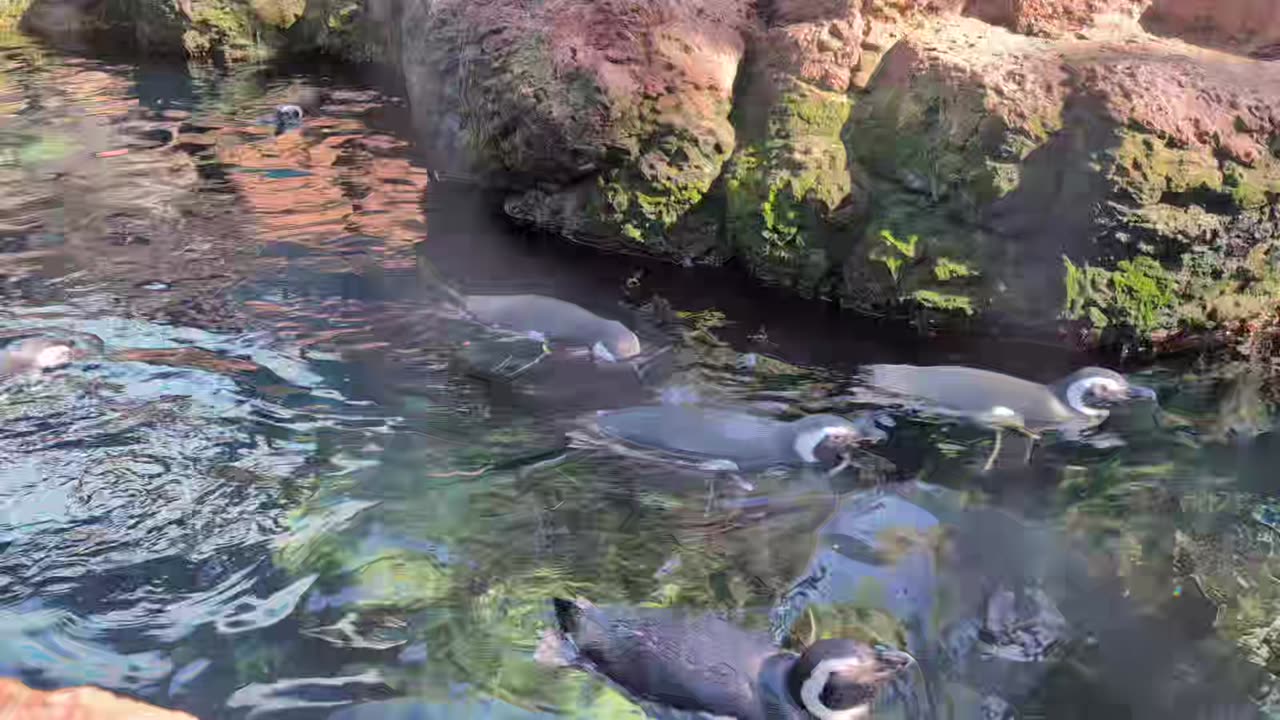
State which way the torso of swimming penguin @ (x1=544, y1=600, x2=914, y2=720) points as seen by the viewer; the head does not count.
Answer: to the viewer's right

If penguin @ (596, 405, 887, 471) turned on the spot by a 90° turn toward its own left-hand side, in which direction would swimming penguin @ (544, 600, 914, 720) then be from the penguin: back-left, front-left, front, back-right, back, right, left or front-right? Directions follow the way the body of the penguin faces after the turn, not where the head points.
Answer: back

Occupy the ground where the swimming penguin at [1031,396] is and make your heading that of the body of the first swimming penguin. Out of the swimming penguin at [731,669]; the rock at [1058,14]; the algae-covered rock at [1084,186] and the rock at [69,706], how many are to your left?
2

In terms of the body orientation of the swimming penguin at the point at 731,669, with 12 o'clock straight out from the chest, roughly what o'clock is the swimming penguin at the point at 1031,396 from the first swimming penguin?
The swimming penguin at the point at 1031,396 is roughly at 10 o'clock from the swimming penguin at the point at 731,669.

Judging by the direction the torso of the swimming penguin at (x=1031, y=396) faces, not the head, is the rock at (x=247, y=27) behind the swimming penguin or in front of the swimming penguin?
behind

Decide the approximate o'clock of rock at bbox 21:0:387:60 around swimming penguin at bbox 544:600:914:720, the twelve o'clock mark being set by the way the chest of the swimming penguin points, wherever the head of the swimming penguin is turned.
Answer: The rock is roughly at 8 o'clock from the swimming penguin.

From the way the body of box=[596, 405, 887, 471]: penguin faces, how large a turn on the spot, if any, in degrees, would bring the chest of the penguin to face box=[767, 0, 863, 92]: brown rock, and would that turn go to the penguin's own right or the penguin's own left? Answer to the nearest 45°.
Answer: approximately 90° to the penguin's own left

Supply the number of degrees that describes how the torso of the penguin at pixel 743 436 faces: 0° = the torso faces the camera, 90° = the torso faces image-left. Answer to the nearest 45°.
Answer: approximately 270°

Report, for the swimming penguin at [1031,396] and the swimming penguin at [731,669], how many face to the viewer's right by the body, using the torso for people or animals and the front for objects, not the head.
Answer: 2

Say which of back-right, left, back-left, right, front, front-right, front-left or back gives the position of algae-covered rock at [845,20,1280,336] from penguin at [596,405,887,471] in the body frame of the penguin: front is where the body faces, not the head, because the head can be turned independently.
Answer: front-left

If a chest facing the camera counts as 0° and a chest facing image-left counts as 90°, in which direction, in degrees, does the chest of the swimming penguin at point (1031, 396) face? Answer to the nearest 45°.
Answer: approximately 270°

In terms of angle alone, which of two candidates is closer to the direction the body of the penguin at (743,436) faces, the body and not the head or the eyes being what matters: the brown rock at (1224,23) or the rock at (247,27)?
the brown rock

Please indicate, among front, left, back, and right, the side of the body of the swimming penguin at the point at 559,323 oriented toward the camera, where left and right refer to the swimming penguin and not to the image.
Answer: right
